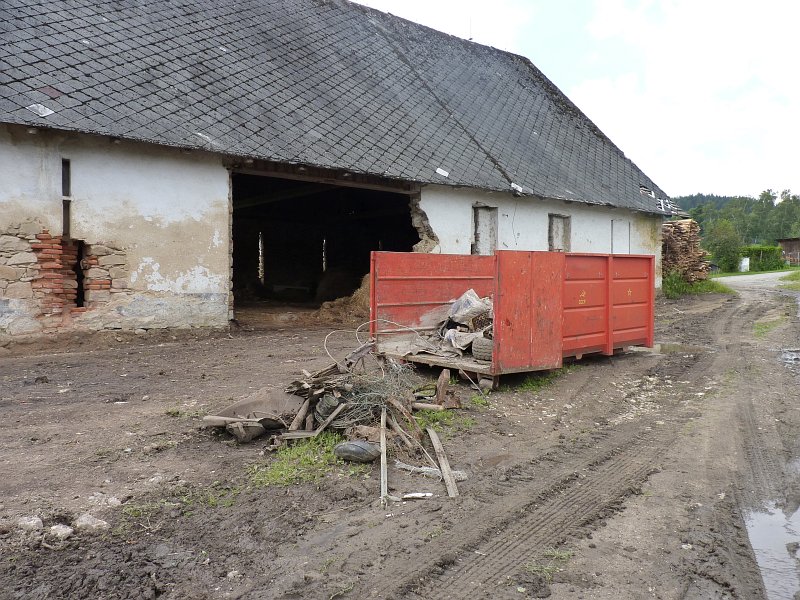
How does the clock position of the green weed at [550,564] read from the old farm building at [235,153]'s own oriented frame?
The green weed is roughly at 1 o'clock from the old farm building.

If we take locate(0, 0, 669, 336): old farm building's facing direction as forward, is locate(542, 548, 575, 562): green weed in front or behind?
in front

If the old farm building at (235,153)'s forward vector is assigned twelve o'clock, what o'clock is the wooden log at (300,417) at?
The wooden log is roughly at 1 o'clock from the old farm building.

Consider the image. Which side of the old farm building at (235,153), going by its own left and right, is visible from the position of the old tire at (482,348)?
front

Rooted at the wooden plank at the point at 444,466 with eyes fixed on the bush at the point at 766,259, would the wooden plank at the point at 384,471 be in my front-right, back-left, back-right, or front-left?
back-left

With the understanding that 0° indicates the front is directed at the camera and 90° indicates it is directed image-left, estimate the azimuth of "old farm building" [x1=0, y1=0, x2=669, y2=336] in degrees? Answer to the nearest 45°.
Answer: approximately 315°

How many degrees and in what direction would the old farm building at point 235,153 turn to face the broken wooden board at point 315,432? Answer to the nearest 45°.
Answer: approximately 45° to its right

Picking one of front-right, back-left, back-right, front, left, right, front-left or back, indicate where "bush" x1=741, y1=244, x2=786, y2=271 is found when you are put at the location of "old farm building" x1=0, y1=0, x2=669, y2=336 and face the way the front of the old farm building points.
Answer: left

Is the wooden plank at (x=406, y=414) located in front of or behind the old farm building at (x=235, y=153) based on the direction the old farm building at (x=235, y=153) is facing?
in front
